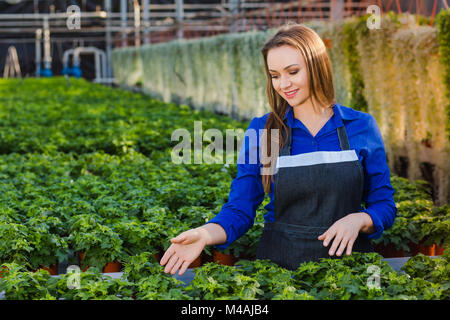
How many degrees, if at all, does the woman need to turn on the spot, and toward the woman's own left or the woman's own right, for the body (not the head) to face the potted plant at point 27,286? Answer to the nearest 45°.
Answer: approximately 45° to the woman's own right

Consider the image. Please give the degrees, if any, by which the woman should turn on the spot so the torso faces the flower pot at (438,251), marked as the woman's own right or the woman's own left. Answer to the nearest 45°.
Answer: approximately 135° to the woman's own left

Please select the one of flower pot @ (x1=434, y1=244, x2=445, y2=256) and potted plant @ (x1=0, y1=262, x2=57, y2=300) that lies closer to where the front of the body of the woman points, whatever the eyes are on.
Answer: the potted plant

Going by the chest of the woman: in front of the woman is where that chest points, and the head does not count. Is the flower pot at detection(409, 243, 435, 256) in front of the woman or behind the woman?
behind

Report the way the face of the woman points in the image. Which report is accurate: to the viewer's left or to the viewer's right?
to the viewer's left

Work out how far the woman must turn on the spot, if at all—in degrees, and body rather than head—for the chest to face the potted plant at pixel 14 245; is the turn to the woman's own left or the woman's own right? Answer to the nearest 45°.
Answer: approximately 90° to the woman's own right

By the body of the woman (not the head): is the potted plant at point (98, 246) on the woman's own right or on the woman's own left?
on the woman's own right

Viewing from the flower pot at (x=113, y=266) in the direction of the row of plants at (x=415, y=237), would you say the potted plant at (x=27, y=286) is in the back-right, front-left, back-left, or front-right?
back-right

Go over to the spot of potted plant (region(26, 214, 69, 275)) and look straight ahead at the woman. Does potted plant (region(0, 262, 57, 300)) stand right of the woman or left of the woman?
right

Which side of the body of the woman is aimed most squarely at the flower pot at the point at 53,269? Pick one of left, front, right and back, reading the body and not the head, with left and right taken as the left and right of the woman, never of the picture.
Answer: right

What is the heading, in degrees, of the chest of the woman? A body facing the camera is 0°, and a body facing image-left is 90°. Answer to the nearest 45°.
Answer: approximately 0°
